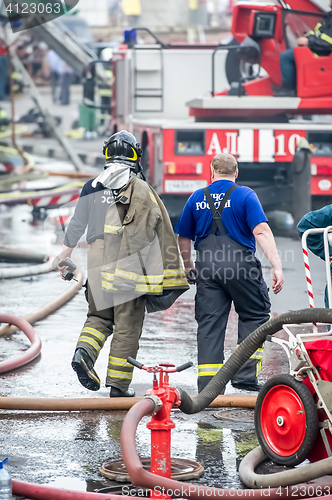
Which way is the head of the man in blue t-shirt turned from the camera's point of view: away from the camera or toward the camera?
away from the camera

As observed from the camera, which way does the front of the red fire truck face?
facing away from the viewer

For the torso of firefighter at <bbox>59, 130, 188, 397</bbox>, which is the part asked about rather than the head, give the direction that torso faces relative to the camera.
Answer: away from the camera

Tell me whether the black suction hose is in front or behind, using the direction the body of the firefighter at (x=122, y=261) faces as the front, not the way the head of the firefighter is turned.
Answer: behind

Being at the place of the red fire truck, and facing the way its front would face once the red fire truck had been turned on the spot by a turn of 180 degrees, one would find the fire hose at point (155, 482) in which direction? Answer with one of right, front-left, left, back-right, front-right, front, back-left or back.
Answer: front

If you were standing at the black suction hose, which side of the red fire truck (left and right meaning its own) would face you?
back

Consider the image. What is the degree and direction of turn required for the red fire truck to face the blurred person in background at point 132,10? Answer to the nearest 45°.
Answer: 0° — it already faces them
